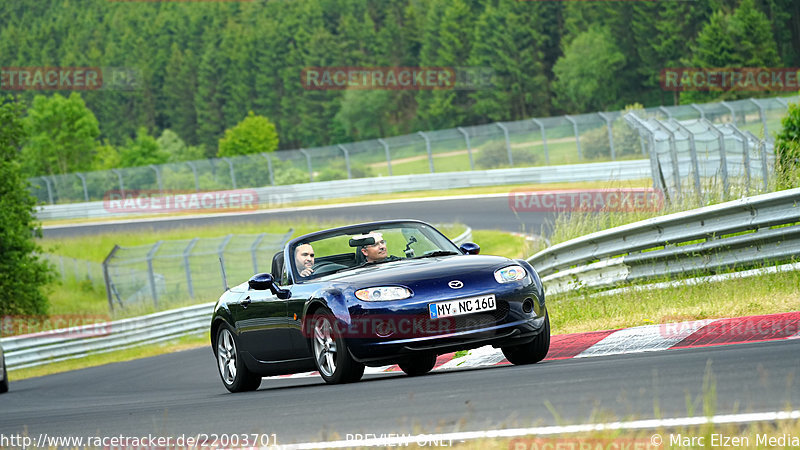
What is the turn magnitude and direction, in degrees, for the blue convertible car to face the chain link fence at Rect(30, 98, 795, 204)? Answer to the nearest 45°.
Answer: approximately 135° to its left

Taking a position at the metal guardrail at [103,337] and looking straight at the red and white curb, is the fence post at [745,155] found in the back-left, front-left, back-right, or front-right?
front-left

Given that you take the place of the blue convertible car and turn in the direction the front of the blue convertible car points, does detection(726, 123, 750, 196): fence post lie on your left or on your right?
on your left

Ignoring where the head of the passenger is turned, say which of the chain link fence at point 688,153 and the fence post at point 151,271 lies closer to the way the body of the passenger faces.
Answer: the chain link fence

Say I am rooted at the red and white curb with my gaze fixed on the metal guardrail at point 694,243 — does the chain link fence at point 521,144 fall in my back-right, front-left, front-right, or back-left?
front-left

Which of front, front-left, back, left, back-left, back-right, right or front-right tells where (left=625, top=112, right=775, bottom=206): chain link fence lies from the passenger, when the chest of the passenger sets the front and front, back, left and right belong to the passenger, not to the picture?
left

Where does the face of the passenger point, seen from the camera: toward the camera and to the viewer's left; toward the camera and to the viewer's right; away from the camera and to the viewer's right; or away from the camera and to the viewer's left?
toward the camera and to the viewer's right

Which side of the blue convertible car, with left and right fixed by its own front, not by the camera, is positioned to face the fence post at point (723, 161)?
left

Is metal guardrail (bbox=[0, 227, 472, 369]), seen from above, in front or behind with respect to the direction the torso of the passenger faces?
behind

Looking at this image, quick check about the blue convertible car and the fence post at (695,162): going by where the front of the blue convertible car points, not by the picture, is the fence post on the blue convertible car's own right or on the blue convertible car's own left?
on the blue convertible car's own left

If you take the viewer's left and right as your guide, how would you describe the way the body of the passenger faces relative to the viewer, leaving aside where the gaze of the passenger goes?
facing the viewer and to the right of the viewer

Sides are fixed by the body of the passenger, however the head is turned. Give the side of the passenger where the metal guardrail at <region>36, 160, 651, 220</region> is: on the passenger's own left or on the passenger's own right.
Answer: on the passenger's own left

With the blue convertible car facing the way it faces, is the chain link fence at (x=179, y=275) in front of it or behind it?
behind

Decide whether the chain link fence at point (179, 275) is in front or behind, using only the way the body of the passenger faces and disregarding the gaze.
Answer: behind

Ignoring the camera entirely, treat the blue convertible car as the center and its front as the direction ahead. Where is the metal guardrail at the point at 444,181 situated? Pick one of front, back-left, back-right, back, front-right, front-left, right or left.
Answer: back-left
